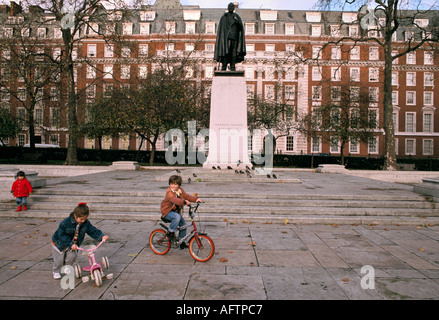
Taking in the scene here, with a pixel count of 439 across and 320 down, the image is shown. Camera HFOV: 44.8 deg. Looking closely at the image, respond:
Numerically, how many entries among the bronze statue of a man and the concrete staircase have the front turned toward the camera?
2

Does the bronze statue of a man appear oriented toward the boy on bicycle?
yes

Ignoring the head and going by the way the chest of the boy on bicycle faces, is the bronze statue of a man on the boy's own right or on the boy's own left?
on the boy's own left

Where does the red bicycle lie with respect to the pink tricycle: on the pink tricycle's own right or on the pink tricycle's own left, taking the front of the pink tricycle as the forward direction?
on the pink tricycle's own left

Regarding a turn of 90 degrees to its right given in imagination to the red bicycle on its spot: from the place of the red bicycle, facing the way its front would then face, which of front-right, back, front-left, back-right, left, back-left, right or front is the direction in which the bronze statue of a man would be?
back-right

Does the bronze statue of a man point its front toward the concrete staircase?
yes
